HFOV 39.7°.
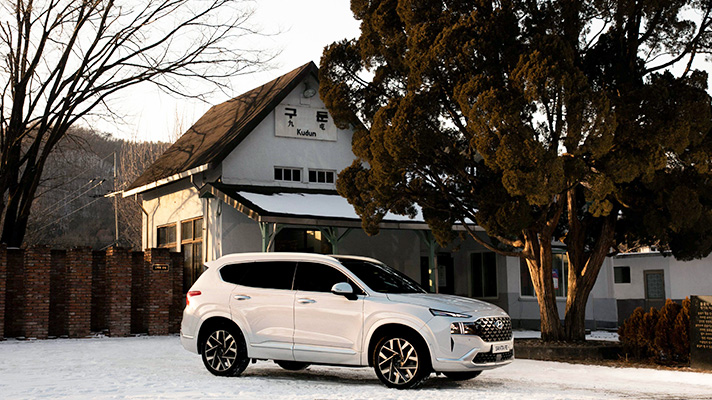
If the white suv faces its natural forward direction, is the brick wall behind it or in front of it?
behind

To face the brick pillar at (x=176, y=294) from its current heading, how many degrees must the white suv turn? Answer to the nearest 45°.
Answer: approximately 135° to its left

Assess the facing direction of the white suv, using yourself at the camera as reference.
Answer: facing the viewer and to the right of the viewer

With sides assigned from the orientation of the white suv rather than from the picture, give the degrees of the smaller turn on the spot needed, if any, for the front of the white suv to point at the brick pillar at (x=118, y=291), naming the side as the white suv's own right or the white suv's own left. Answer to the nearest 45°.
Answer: approximately 180°

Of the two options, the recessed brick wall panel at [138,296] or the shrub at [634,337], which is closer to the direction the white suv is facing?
the shrub

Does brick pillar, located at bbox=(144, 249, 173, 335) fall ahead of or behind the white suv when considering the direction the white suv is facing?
behind

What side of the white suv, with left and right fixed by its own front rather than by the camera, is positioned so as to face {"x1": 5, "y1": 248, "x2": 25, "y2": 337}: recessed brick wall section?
back

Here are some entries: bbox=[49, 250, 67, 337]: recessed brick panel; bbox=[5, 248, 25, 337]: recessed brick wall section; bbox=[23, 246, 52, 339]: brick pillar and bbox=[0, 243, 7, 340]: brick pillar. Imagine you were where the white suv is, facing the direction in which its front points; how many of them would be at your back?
4

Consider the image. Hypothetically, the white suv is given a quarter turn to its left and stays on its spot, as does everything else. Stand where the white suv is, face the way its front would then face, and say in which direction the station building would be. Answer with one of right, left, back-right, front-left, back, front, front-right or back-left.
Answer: front-left

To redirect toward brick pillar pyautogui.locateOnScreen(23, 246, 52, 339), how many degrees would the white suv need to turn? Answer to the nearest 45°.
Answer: approximately 180°

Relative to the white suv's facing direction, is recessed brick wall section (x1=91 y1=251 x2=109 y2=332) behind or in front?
behind

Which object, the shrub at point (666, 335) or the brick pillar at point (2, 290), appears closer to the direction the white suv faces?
the shrub
